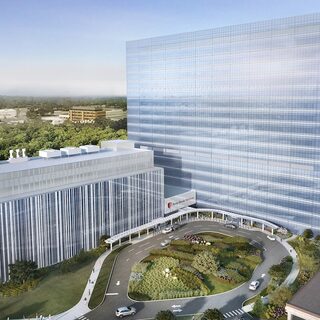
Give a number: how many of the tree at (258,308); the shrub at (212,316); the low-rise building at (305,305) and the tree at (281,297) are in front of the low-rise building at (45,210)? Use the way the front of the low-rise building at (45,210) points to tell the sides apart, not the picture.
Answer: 4

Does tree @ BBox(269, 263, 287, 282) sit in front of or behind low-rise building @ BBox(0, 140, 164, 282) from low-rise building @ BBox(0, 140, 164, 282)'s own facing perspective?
in front

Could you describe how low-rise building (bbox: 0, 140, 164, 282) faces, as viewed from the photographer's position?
facing the viewer and to the right of the viewer

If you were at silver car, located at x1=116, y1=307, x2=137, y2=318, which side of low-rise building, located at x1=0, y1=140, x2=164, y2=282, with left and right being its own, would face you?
front

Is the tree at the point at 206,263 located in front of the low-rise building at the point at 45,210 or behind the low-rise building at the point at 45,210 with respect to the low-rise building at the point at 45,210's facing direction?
in front

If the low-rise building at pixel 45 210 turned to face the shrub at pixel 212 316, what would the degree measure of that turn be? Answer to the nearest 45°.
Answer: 0° — it already faces it

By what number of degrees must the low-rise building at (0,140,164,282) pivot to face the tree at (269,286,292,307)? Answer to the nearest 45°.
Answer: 0° — it already faces it

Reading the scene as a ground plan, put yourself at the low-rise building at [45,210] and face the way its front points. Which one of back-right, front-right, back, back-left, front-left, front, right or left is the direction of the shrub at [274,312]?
front

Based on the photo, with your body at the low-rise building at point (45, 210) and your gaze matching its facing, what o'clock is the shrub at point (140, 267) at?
The shrub is roughly at 11 o'clock from the low-rise building.

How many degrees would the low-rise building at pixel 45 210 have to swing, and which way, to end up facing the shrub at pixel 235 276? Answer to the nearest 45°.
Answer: approximately 45° to its left

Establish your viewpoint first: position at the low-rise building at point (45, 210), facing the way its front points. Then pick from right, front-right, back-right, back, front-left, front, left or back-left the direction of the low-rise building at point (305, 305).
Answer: front
